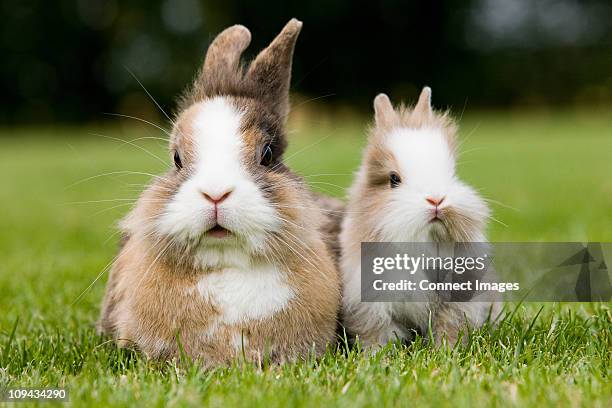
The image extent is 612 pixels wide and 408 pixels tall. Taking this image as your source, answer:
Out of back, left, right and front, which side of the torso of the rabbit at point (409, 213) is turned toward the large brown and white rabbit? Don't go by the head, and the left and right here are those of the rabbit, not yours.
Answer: right

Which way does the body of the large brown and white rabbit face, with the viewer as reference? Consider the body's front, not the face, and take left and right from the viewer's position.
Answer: facing the viewer

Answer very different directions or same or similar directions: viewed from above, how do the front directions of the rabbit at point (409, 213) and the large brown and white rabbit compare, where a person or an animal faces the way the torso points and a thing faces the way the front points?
same or similar directions

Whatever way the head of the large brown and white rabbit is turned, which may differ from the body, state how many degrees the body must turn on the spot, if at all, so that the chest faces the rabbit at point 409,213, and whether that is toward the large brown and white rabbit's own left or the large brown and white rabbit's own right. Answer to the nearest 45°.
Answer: approximately 90° to the large brown and white rabbit's own left

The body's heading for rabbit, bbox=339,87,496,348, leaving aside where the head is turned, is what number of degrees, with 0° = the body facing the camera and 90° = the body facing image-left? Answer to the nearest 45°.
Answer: approximately 315°

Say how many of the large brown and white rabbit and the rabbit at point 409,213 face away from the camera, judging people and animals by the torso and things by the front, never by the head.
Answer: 0
